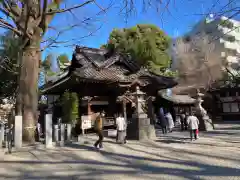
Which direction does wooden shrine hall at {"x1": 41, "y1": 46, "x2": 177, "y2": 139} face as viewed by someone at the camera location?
facing the viewer and to the right of the viewer

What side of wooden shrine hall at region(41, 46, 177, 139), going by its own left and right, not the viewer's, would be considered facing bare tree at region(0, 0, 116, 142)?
right

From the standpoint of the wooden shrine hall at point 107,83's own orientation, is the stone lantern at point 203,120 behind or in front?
in front

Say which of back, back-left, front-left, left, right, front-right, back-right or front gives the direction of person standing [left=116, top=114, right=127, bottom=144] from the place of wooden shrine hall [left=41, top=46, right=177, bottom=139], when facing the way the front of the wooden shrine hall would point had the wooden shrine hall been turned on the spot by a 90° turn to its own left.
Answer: back-right

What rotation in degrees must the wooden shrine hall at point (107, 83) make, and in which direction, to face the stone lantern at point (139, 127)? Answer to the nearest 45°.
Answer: approximately 45° to its right
